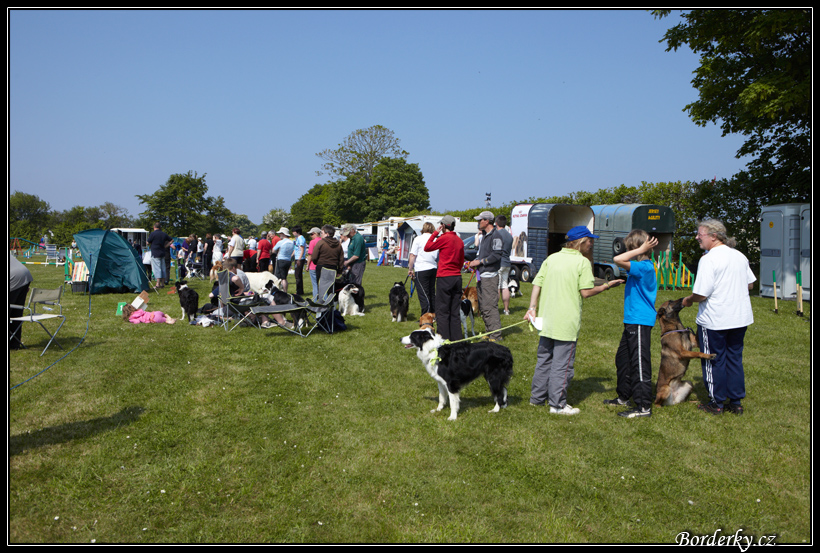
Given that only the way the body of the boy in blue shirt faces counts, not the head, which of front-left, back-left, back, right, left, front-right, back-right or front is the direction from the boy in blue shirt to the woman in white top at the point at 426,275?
front-right

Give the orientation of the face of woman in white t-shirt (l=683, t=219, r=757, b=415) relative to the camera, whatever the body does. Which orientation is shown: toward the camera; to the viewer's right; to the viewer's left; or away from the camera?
to the viewer's left

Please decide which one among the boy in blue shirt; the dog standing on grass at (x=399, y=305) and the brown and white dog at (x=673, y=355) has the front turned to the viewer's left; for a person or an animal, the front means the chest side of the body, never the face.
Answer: the boy in blue shirt

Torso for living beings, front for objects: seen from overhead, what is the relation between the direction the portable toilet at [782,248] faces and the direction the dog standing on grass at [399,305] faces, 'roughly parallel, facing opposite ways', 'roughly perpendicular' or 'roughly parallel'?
roughly perpendicular

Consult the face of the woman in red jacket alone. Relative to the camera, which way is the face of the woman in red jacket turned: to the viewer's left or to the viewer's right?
to the viewer's left

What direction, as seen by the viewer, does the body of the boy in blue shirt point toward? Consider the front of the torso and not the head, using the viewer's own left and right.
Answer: facing to the left of the viewer

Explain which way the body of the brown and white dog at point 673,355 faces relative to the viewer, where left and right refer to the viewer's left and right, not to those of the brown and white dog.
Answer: facing to the right of the viewer

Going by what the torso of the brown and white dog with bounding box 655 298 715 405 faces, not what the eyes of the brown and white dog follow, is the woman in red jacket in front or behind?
behind

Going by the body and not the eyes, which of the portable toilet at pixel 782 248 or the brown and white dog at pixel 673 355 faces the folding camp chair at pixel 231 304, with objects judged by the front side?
the portable toilet

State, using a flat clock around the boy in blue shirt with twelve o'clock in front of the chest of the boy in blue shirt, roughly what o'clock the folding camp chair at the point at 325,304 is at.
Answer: The folding camp chair is roughly at 1 o'clock from the boy in blue shirt.

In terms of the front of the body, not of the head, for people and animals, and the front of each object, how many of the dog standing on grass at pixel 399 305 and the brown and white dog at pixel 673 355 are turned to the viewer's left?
0

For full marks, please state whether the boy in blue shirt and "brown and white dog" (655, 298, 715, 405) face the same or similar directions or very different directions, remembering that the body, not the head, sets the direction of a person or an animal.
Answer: very different directions
